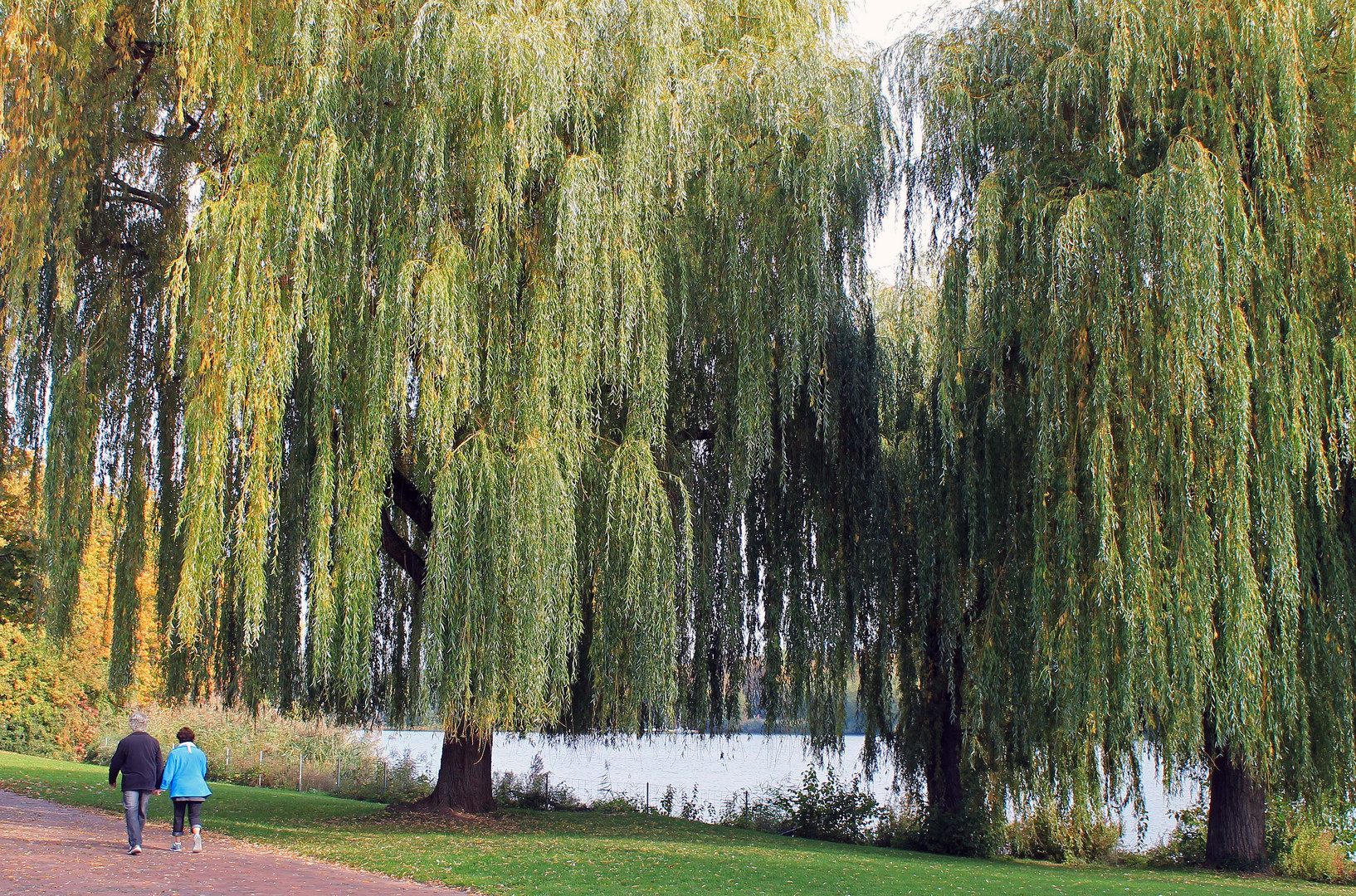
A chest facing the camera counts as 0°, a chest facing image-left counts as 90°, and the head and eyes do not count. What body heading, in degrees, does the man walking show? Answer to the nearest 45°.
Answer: approximately 180°

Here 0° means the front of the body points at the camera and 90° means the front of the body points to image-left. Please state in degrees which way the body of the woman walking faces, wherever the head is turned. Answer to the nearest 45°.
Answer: approximately 180°

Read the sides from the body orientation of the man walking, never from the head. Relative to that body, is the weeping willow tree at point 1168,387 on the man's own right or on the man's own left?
on the man's own right

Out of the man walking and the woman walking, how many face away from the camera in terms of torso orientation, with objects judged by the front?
2

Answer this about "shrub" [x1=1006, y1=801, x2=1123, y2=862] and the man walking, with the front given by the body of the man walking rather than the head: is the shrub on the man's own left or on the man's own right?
on the man's own right

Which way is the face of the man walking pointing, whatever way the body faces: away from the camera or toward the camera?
away from the camera

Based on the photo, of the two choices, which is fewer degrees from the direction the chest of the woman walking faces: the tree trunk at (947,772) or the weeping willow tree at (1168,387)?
the tree trunk
